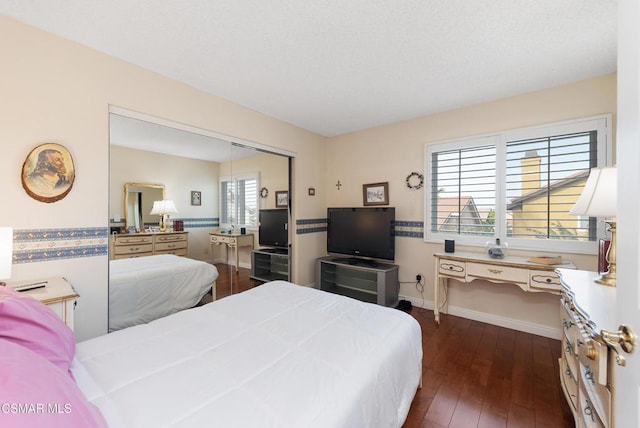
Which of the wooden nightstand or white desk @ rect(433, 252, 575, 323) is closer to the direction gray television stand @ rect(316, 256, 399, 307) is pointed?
the wooden nightstand

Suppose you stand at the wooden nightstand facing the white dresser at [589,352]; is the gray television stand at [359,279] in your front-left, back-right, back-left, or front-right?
front-left

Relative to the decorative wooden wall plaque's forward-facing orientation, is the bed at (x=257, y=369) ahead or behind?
ahead

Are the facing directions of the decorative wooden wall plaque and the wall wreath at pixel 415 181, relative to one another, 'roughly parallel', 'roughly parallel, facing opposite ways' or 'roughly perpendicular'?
roughly perpendicular

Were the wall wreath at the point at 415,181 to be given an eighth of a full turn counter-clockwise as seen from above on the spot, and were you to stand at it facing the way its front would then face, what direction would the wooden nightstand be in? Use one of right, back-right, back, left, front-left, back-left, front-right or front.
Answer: right

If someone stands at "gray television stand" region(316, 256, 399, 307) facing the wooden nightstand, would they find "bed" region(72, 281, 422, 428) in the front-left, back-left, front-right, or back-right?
front-left

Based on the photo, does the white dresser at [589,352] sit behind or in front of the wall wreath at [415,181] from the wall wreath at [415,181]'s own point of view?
in front

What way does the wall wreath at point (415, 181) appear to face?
toward the camera

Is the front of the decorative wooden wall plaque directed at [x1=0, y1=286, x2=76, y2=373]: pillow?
yes

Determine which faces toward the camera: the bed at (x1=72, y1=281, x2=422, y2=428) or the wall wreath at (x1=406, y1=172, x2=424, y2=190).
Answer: the wall wreath

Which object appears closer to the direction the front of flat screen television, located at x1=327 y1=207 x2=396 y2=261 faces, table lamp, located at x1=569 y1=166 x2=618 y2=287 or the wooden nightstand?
the wooden nightstand
